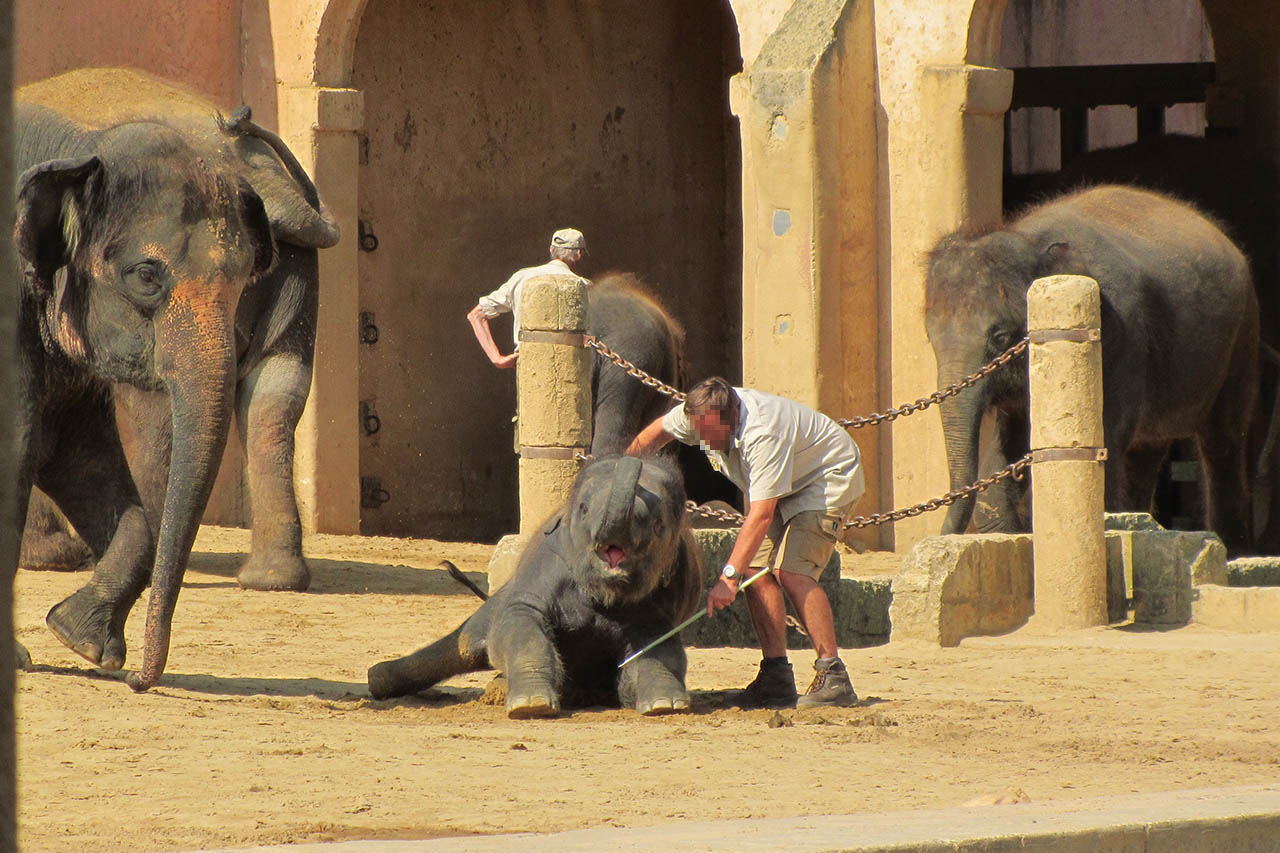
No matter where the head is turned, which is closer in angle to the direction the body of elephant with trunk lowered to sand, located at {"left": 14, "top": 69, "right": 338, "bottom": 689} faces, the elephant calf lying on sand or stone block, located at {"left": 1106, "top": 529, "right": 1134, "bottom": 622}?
the elephant calf lying on sand

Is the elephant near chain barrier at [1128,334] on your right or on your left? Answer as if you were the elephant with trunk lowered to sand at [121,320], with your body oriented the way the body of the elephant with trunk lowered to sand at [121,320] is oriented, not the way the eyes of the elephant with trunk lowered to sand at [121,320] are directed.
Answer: on your left

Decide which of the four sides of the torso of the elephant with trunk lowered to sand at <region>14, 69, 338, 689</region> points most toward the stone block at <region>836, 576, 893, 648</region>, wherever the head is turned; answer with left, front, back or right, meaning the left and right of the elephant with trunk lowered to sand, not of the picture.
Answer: left
